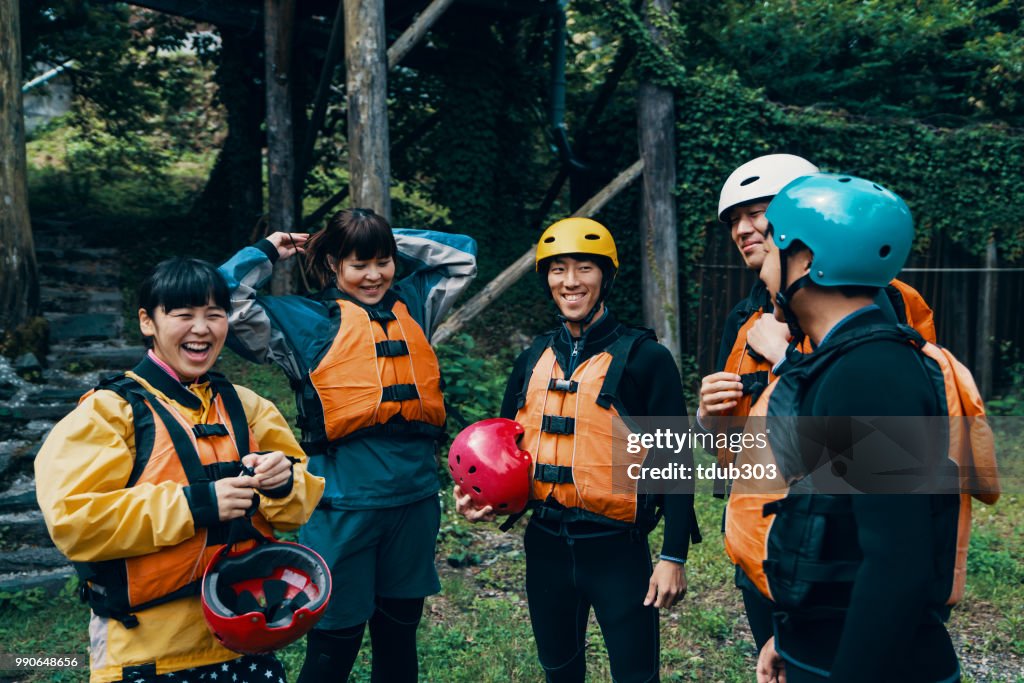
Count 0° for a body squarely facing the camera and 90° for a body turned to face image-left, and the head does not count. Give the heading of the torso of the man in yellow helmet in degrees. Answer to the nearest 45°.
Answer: approximately 45°

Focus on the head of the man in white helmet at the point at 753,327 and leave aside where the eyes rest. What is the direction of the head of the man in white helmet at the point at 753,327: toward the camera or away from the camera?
toward the camera

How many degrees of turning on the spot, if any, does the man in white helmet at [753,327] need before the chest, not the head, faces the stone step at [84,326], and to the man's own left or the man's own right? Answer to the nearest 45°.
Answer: approximately 90° to the man's own right

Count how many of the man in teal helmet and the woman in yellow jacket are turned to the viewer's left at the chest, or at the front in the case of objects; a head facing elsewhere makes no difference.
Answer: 1

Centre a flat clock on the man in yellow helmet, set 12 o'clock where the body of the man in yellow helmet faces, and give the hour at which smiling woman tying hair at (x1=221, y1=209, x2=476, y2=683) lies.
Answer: The smiling woman tying hair is roughly at 2 o'clock from the man in yellow helmet.

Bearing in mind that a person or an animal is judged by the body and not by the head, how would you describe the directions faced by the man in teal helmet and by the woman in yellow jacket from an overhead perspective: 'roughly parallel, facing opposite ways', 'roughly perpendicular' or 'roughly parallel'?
roughly parallel, facing opposite ways

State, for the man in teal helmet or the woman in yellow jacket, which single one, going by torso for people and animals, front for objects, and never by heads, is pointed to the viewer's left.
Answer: the man in teal helmet

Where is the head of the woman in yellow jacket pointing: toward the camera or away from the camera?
toward the camera

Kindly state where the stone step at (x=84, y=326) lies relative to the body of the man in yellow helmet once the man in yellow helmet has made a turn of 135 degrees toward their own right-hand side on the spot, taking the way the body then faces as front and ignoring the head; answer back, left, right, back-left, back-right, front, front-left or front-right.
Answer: front-left

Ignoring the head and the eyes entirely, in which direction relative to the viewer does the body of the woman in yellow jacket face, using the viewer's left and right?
facing the viewer and to the right of the viewer

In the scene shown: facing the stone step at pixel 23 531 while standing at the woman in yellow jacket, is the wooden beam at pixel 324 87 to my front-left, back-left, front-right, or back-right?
front-right

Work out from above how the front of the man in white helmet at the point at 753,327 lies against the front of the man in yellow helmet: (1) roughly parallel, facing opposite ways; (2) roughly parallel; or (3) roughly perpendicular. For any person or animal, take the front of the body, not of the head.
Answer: roughly parallel

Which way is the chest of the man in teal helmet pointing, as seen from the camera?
to the viewer's left

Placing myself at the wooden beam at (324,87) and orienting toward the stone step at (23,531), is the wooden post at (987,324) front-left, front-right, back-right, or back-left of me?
back-left

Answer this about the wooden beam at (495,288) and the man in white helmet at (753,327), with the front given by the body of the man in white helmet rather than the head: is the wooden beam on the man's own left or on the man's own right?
on the man's own right
